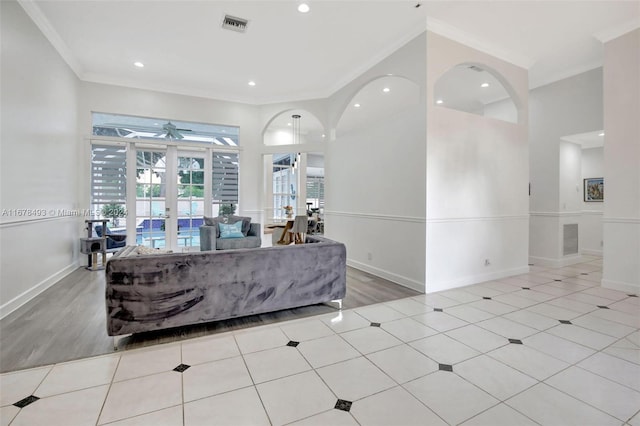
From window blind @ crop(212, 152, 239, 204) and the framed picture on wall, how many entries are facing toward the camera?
2

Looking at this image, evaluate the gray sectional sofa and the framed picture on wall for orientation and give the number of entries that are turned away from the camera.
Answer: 1

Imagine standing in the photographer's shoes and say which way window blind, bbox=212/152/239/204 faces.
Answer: facing the viewer

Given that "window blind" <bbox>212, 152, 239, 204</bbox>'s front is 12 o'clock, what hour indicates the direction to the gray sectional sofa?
The gray sectional sofa is roughly at 12 o'clock from the window blind.

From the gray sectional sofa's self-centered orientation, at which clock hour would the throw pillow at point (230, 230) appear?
The throw pillow is roughly at 12 o'clock from the gray sectional sofa.

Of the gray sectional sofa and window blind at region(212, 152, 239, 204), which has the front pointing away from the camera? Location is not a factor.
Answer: the gray sectional sofa

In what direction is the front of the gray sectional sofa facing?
away from the camera

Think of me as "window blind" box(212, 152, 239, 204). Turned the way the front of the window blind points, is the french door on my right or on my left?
on my right

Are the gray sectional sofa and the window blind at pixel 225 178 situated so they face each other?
yes

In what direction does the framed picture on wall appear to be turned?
toward the camera

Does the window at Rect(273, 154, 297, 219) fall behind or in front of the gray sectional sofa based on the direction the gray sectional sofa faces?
in front

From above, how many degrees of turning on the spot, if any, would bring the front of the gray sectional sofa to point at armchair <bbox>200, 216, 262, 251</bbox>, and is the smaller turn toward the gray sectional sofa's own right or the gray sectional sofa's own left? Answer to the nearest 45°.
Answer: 0° — it already faces it

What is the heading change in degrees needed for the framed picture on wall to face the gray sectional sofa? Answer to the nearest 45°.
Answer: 0° — it already faces it

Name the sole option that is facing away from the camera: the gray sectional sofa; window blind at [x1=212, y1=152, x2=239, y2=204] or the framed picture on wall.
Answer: the gray sectional sofa

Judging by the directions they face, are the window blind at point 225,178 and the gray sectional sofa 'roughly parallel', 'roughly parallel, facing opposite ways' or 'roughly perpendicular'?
roughly parallel, facing opposite ways
